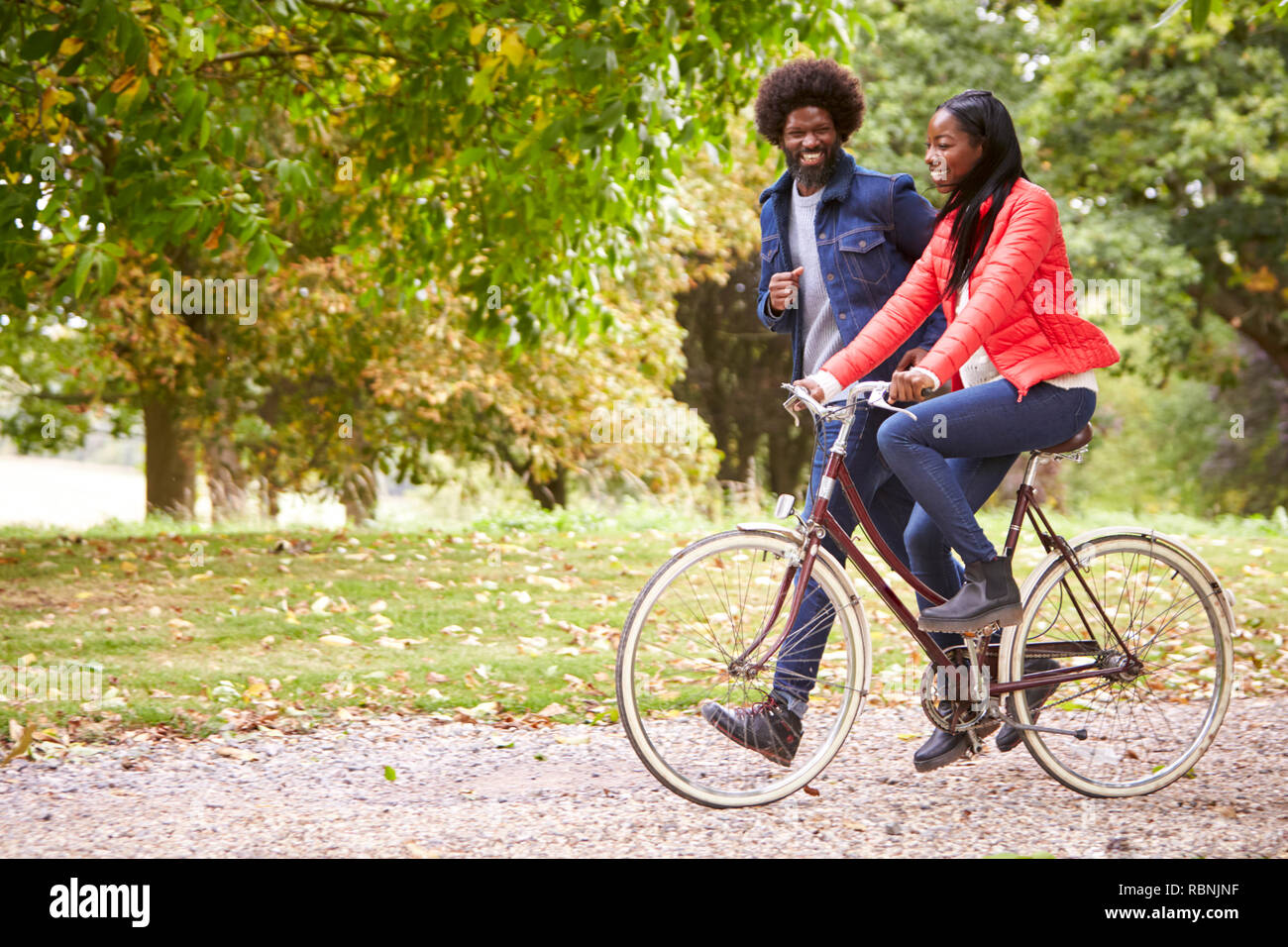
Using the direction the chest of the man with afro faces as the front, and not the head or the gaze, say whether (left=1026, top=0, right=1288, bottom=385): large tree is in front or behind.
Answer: behind

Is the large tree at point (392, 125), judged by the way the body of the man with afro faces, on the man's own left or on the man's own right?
on the man's own right

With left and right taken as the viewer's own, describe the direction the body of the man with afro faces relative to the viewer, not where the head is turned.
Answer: facing the viewer and to the left of the viewer

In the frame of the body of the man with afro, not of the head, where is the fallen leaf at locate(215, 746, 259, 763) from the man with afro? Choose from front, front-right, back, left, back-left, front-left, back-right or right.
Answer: front-right

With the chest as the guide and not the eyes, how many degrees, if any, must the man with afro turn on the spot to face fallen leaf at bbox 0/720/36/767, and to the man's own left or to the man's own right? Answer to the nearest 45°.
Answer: approximately 45° to the man's own right

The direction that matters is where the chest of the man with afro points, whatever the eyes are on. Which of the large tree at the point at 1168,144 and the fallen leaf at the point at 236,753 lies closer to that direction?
the fallen leaf
